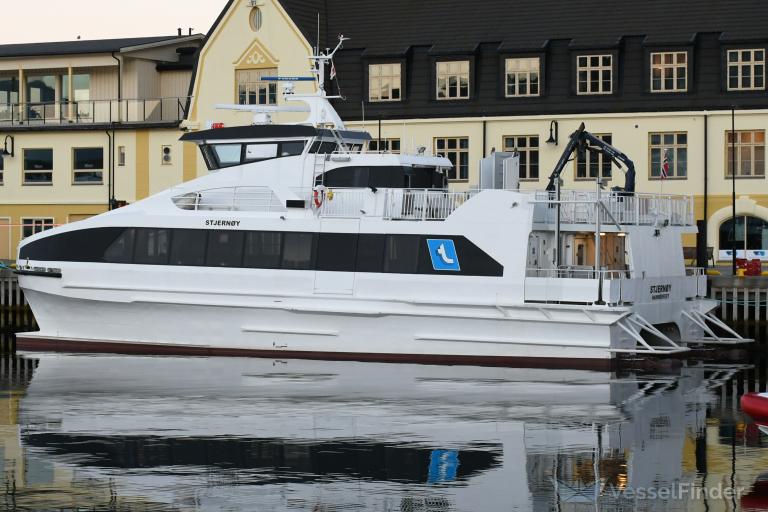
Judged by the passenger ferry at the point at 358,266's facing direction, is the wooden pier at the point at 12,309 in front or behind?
in front

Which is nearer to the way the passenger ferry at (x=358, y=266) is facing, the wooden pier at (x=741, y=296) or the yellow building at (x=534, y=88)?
the yellow building

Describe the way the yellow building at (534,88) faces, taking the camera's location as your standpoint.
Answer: facing the viewer

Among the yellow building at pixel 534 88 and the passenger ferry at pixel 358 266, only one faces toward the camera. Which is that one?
the yellow building

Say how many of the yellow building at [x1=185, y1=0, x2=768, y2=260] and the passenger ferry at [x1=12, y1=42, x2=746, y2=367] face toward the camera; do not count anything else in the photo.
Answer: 1

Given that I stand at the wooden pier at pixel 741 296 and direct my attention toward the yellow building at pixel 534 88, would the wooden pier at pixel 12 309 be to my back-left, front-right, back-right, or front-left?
front-left

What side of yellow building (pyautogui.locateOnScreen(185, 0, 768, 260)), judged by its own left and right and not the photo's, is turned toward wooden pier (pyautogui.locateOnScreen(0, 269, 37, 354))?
right

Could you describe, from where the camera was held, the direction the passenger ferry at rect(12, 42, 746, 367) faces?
facing away from the viewer and to the left of the viewer

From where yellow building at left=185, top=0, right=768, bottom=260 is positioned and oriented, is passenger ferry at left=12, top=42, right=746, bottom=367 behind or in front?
in front
